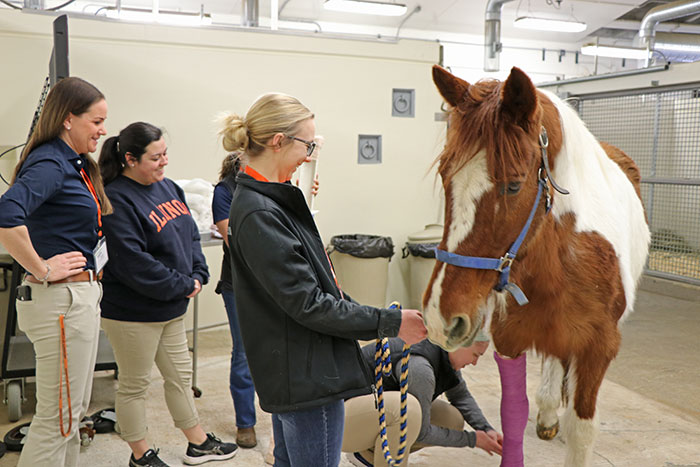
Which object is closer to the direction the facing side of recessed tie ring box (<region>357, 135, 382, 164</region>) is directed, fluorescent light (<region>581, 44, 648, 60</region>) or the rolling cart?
the rolling cart

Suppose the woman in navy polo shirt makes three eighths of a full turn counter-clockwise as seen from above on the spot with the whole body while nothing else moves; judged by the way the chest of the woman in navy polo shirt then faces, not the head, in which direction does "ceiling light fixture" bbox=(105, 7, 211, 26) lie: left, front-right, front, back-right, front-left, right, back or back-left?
front-right

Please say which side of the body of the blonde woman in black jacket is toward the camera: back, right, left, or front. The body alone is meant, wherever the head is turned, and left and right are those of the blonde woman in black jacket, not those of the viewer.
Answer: right

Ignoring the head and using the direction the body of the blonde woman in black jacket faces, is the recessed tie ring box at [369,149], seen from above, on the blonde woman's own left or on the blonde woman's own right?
on the blonde woman's own left

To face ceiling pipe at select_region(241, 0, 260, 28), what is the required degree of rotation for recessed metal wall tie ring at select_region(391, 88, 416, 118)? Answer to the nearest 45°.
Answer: approximately 90° to its right

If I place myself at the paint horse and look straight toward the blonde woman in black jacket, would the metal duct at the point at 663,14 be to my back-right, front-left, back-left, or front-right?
back-right
